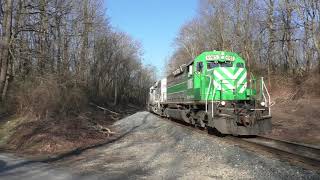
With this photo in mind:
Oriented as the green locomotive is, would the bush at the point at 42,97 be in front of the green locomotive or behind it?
behind

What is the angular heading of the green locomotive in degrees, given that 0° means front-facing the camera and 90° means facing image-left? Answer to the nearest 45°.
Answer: approximately 315°
